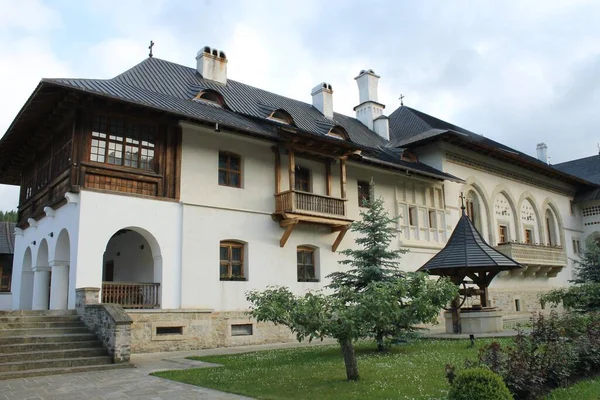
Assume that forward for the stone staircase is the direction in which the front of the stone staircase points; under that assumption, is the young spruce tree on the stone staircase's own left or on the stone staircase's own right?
on the stone staircase's own left

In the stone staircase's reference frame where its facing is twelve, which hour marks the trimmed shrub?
The trimmed shrub is roughly at 11 o'clock from the stone staircase.

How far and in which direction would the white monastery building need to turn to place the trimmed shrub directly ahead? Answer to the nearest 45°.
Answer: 0° — it already faces it

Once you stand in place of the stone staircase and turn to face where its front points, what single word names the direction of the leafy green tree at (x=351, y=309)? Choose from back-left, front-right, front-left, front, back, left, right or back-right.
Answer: front-left

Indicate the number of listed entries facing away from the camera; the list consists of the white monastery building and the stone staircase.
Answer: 0

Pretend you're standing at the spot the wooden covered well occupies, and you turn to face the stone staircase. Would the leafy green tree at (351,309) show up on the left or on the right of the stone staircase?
left

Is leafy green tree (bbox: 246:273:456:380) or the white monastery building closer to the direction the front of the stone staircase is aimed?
the leafy green tree

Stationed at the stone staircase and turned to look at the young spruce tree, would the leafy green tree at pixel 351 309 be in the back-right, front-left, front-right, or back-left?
front-right

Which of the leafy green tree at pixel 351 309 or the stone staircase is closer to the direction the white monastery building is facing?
the leafy green tree

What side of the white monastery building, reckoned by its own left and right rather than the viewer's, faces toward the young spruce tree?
front

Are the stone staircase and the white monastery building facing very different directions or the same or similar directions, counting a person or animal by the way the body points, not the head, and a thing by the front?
same or similar directions

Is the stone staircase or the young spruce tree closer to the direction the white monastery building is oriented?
the young spruce tree

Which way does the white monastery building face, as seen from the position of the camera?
facing the viewer and to the right of the viewer

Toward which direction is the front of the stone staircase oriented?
toward the camera
